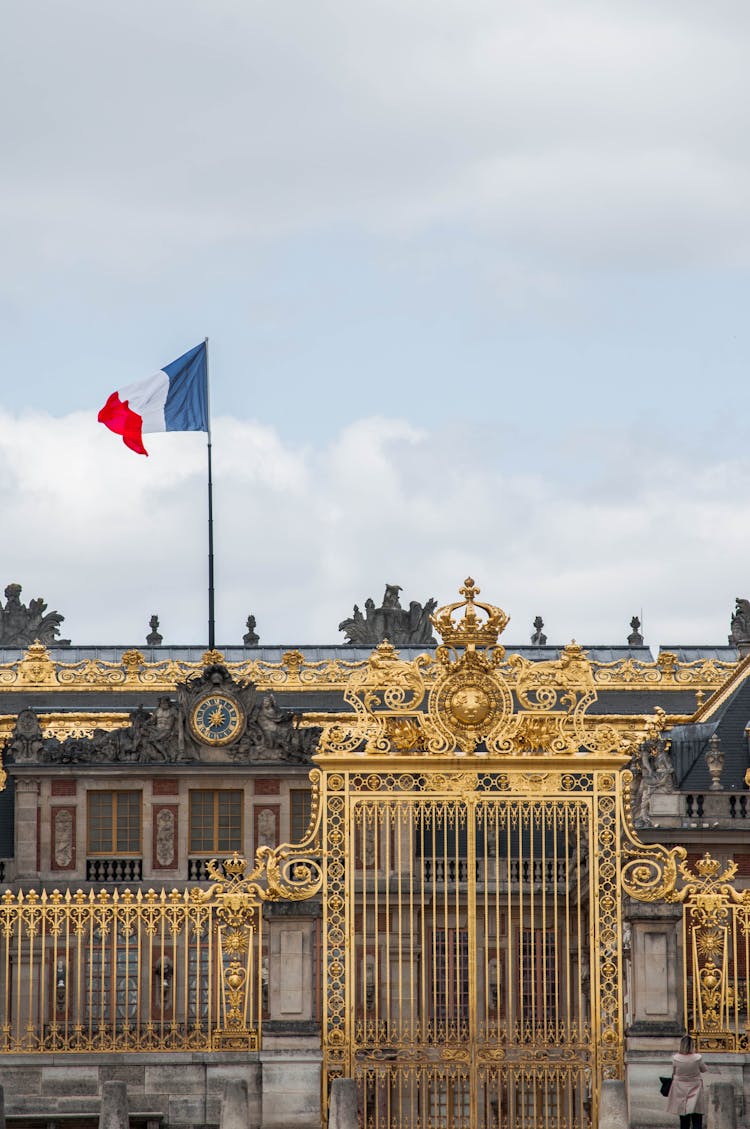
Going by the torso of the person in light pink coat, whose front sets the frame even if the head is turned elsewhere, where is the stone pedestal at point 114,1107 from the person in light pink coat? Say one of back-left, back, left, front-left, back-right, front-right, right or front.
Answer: left

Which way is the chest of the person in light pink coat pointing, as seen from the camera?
away from the camera

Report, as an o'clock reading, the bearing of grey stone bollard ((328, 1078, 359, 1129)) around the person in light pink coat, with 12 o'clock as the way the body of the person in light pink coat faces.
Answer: The grey stone bollard is roughly at 9 o'clock from the person in light pink coat.

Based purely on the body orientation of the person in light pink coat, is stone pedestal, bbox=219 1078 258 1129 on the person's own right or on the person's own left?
on the person's own left

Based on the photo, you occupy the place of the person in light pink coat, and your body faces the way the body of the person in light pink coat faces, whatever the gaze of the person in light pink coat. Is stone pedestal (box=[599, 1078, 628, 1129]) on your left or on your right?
on your left
